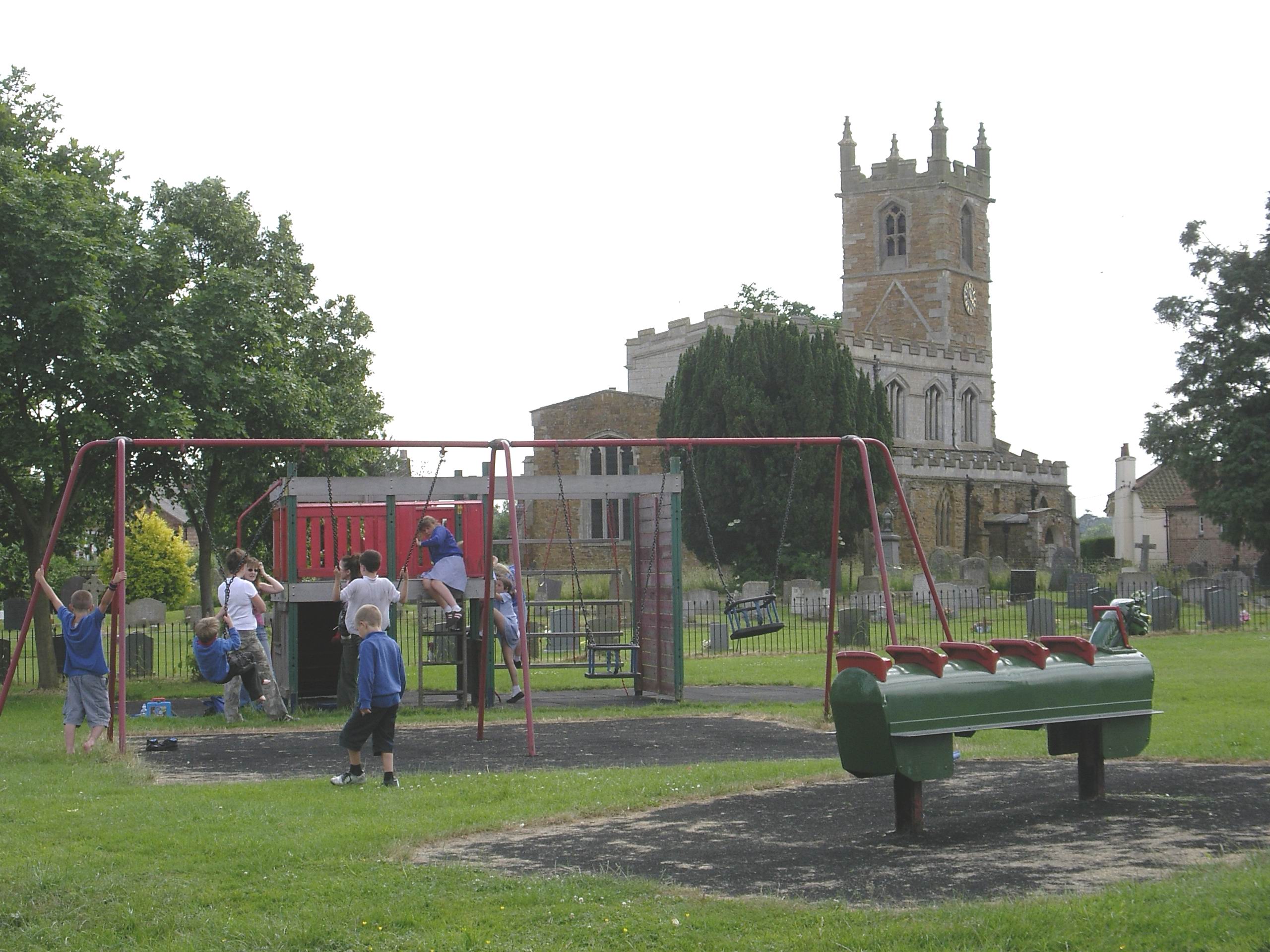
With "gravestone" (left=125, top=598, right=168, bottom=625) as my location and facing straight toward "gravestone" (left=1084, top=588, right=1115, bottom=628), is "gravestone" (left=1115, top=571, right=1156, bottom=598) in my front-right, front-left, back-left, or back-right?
front-left

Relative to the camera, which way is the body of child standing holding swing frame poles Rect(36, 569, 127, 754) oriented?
away from the camera

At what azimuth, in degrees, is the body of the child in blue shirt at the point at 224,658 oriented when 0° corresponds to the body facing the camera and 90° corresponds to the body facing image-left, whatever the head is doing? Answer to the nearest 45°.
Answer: approximately 225°

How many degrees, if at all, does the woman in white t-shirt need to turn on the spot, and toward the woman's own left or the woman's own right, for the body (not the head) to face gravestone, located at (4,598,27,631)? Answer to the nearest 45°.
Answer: approximately 45° to the woman's own left

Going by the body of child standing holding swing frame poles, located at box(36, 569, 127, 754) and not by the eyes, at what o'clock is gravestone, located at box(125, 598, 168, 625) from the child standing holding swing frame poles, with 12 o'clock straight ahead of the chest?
The gravestone is roughly at 12 o'clock from the child standing holding swing frame poles.

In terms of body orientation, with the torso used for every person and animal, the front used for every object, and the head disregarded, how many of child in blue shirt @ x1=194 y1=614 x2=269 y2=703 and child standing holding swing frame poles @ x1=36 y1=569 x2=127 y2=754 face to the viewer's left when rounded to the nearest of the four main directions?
0

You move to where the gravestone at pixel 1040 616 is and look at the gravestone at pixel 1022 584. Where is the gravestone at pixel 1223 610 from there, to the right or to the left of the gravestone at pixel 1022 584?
right

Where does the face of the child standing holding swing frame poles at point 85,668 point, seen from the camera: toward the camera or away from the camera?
away from the camera
